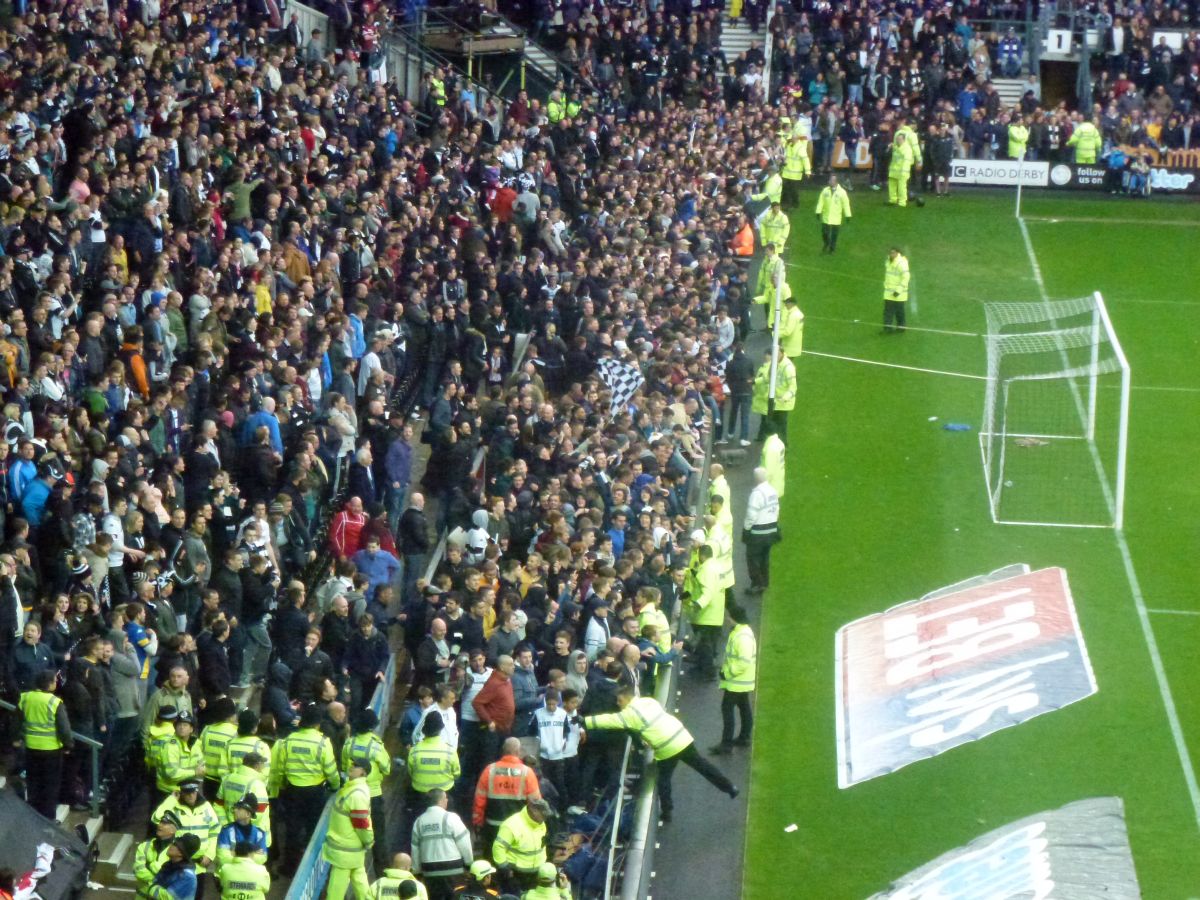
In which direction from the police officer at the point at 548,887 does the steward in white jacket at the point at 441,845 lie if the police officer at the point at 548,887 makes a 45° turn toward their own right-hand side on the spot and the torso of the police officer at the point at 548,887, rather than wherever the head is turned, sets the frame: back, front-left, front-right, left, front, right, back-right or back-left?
left

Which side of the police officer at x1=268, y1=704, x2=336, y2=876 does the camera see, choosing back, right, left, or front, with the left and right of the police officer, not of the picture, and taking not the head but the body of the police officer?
back

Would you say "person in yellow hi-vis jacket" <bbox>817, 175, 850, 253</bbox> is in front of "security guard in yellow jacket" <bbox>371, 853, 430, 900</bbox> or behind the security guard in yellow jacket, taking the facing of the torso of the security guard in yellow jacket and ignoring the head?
in front

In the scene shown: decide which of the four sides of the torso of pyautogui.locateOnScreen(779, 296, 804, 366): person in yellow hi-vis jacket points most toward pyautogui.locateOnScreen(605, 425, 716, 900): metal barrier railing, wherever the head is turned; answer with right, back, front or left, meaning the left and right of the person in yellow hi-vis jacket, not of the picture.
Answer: left

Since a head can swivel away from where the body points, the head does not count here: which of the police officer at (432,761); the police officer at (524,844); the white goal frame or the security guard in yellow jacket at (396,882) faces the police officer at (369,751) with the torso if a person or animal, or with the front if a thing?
the security guard in yellow jacket at (396,882)

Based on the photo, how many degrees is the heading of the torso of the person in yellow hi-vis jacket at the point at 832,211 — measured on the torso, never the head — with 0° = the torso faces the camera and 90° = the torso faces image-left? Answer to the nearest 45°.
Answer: approximately 0°

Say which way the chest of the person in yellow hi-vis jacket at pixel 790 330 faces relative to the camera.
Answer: to the viewer's left

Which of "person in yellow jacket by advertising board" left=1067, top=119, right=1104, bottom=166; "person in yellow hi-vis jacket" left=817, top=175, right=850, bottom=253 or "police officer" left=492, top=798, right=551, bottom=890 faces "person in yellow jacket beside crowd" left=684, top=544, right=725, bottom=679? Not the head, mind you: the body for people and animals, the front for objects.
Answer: "person in yellow hi-vis jacket" left=817, top=175, right=850, bottom=253

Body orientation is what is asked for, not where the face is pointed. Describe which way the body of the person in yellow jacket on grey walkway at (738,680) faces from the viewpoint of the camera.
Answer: to the viewer's left

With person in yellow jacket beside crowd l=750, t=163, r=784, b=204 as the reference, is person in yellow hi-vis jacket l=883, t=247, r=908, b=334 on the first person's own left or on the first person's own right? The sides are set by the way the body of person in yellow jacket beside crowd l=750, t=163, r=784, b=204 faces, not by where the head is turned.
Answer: on the first person's own left

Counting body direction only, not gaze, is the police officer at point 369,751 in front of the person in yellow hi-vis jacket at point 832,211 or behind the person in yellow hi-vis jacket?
in front

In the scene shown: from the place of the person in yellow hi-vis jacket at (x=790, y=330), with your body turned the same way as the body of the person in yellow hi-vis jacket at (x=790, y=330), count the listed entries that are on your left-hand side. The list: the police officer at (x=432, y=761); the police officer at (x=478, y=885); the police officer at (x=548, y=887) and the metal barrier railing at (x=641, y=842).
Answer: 4
